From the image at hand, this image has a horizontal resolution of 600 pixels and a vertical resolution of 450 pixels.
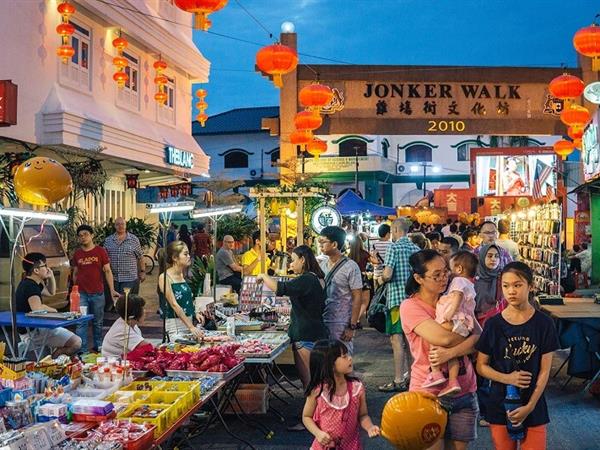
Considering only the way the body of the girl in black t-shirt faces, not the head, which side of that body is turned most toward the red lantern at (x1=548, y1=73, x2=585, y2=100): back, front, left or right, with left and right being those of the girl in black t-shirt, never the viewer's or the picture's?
back

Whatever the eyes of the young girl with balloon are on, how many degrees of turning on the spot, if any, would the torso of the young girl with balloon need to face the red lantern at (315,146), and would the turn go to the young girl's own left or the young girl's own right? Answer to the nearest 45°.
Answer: approximately 135° to the young girl's own left

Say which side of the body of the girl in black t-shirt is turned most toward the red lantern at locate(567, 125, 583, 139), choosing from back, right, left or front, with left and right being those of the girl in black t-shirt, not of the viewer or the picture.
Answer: back

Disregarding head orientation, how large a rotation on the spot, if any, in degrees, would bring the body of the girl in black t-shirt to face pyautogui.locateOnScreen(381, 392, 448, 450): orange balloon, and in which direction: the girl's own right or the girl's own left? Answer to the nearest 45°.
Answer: approximately 45° to the girl's own right

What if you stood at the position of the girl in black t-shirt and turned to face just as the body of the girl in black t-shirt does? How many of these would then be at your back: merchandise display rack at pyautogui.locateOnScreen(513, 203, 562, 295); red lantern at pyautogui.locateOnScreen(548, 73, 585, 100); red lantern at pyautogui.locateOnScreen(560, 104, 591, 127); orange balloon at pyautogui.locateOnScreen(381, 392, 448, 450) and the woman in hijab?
4

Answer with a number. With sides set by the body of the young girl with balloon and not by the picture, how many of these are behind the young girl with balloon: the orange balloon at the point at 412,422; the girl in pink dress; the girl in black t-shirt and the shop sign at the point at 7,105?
1

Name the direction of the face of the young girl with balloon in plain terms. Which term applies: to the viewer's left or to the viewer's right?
to the viewer's right

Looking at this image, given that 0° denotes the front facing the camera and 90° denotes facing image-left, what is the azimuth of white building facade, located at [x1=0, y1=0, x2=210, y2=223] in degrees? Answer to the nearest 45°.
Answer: approximately 315°
